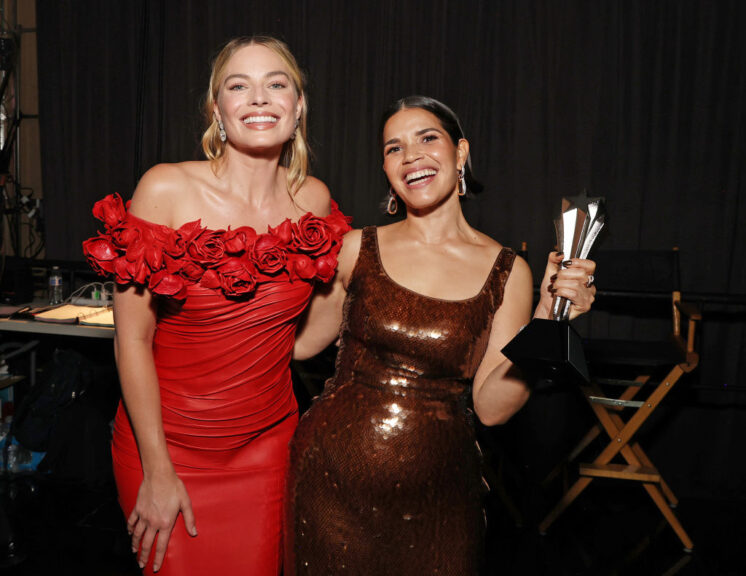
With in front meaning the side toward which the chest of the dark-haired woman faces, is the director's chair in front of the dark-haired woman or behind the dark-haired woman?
behind

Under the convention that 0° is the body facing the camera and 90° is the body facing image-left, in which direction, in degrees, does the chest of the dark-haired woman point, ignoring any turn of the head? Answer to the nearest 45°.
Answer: approximately 0°

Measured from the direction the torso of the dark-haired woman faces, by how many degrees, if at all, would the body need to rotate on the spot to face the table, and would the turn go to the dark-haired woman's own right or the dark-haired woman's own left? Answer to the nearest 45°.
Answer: approximately 135° to the dark-haired woman's own right
